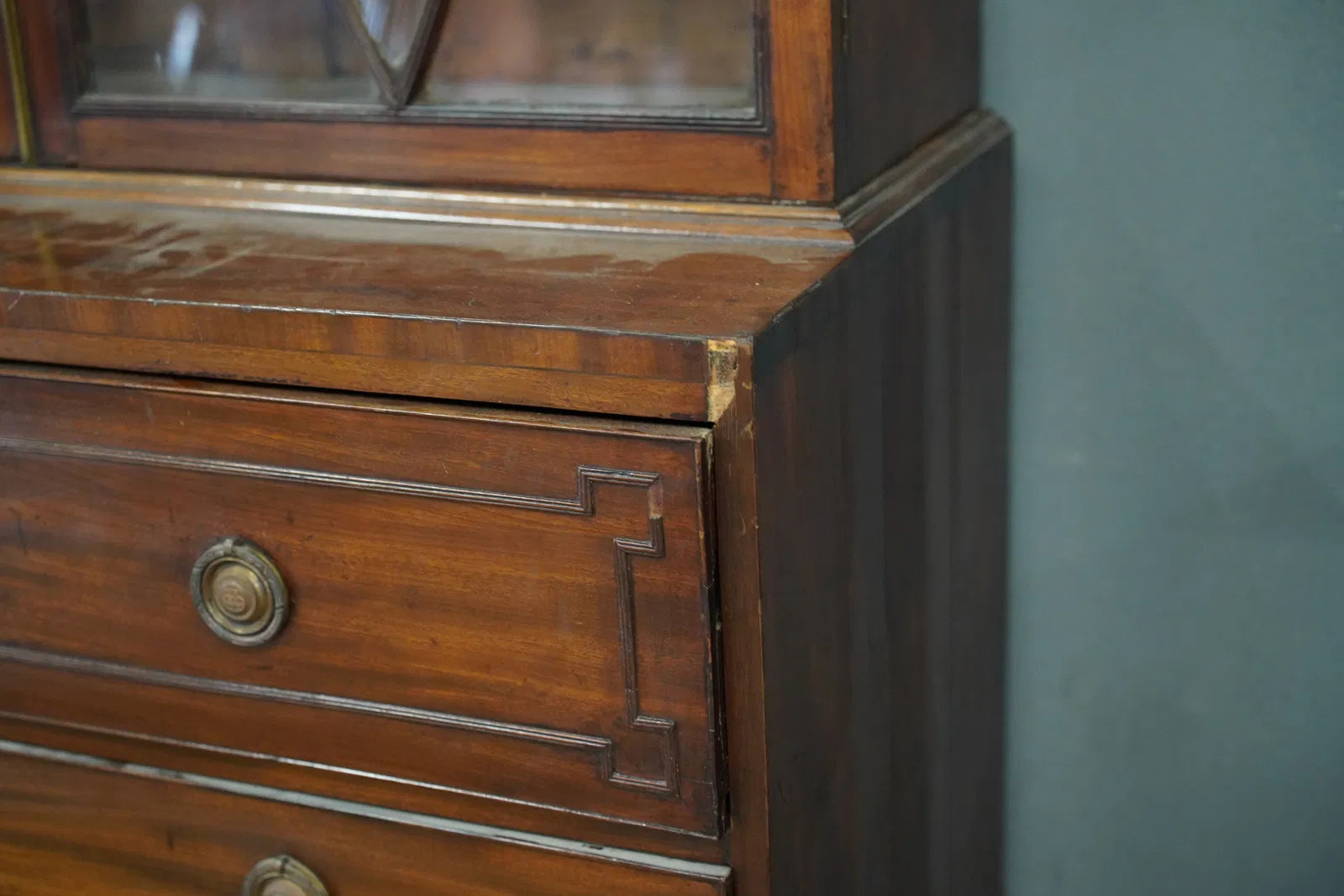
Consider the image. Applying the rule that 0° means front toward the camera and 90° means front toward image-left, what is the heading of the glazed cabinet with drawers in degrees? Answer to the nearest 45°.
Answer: approximately 45°
